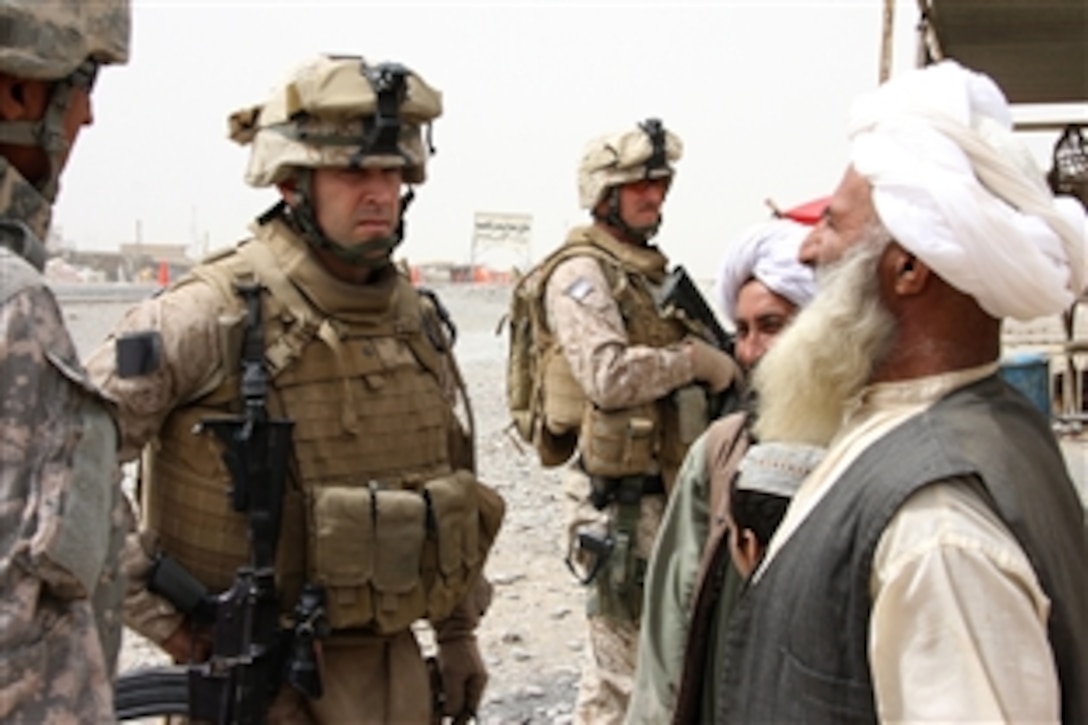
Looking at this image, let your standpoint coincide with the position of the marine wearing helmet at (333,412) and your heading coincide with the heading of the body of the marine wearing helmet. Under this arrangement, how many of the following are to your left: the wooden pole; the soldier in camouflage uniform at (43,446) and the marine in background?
2

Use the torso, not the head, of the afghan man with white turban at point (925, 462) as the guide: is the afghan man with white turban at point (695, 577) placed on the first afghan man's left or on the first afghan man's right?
on the first afghan man's right

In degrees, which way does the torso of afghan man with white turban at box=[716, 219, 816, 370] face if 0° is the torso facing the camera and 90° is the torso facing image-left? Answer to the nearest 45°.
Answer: approximately 45°

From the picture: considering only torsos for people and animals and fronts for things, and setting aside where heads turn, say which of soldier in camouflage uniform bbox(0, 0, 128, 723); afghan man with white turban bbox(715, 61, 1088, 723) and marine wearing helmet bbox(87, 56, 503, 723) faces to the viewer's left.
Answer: the afghan man with white turban

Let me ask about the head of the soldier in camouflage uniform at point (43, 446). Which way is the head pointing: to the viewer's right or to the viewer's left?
to the viewer's right

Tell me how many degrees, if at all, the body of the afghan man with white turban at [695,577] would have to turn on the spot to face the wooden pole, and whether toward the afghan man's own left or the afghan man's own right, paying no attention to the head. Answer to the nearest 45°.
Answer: approximately 135° to the afghan man's own right

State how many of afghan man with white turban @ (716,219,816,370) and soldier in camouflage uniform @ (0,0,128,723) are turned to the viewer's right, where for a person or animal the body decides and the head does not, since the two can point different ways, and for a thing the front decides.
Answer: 1

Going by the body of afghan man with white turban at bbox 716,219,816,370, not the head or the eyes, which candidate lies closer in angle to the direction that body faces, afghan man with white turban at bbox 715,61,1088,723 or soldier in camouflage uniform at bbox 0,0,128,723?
the soldier in camouflage uniform

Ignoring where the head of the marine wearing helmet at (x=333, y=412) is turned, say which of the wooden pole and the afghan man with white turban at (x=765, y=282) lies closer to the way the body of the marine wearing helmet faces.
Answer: the afghan man with white turban

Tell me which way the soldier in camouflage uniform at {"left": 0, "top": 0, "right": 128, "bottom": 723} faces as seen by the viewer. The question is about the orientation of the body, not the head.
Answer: to the viewer's right

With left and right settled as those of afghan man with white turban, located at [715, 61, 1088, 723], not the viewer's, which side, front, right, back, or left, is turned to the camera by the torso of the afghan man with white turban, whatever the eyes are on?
left
